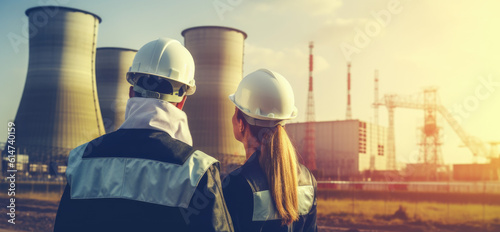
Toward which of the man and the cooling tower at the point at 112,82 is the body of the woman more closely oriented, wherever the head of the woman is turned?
the cooling tower

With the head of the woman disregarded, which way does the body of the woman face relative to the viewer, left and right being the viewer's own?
facing away from the viewer and to the left of the viewer

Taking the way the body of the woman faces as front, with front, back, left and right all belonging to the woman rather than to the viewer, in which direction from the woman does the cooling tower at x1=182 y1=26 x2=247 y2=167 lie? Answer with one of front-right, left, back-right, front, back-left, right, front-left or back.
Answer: front-right

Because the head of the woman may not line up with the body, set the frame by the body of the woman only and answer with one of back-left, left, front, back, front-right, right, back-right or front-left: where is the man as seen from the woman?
left

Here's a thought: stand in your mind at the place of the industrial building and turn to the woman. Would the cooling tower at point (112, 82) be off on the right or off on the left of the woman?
right

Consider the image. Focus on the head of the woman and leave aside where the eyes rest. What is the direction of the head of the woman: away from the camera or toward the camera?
away from the camera

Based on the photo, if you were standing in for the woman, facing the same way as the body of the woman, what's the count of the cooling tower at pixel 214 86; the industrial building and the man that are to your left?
1

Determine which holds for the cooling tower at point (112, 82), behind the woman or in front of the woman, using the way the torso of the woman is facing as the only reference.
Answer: in front
